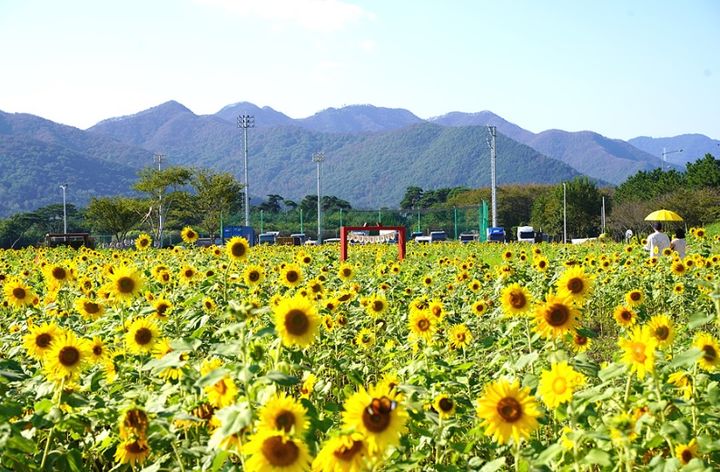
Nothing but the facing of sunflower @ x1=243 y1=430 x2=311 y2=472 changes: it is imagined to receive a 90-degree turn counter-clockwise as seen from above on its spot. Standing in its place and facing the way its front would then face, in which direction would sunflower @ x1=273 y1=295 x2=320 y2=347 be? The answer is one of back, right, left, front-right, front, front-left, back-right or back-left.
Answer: left

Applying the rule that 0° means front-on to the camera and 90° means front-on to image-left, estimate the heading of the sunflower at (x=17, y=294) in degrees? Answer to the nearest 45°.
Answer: approximately 0°

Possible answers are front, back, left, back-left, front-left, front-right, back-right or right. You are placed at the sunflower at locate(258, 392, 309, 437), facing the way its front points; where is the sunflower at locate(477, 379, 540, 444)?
left

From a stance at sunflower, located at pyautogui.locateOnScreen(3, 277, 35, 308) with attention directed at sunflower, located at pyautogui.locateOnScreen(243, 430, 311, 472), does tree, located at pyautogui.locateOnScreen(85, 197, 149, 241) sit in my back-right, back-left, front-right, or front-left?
back-left

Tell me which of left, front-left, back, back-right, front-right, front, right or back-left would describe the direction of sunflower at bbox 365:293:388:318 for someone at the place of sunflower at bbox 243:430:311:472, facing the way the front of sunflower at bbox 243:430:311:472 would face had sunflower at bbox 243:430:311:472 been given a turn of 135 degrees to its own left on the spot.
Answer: front-left

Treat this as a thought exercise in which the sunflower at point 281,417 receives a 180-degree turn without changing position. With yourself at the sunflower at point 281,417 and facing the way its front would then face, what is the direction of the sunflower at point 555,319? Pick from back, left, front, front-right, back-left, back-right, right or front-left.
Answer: front-right

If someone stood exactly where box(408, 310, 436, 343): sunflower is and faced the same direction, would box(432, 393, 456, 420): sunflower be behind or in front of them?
in front

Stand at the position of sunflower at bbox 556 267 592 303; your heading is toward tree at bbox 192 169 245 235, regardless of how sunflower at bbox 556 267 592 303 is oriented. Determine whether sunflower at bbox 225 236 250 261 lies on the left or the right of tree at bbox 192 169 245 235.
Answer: left

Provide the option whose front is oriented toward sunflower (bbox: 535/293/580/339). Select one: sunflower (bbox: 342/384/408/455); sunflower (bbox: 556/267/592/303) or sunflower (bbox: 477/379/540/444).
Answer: sunflower (bbox: 556/267/592/303)

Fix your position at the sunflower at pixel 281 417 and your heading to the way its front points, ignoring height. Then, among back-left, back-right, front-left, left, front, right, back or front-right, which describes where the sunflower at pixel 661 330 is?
back-left
